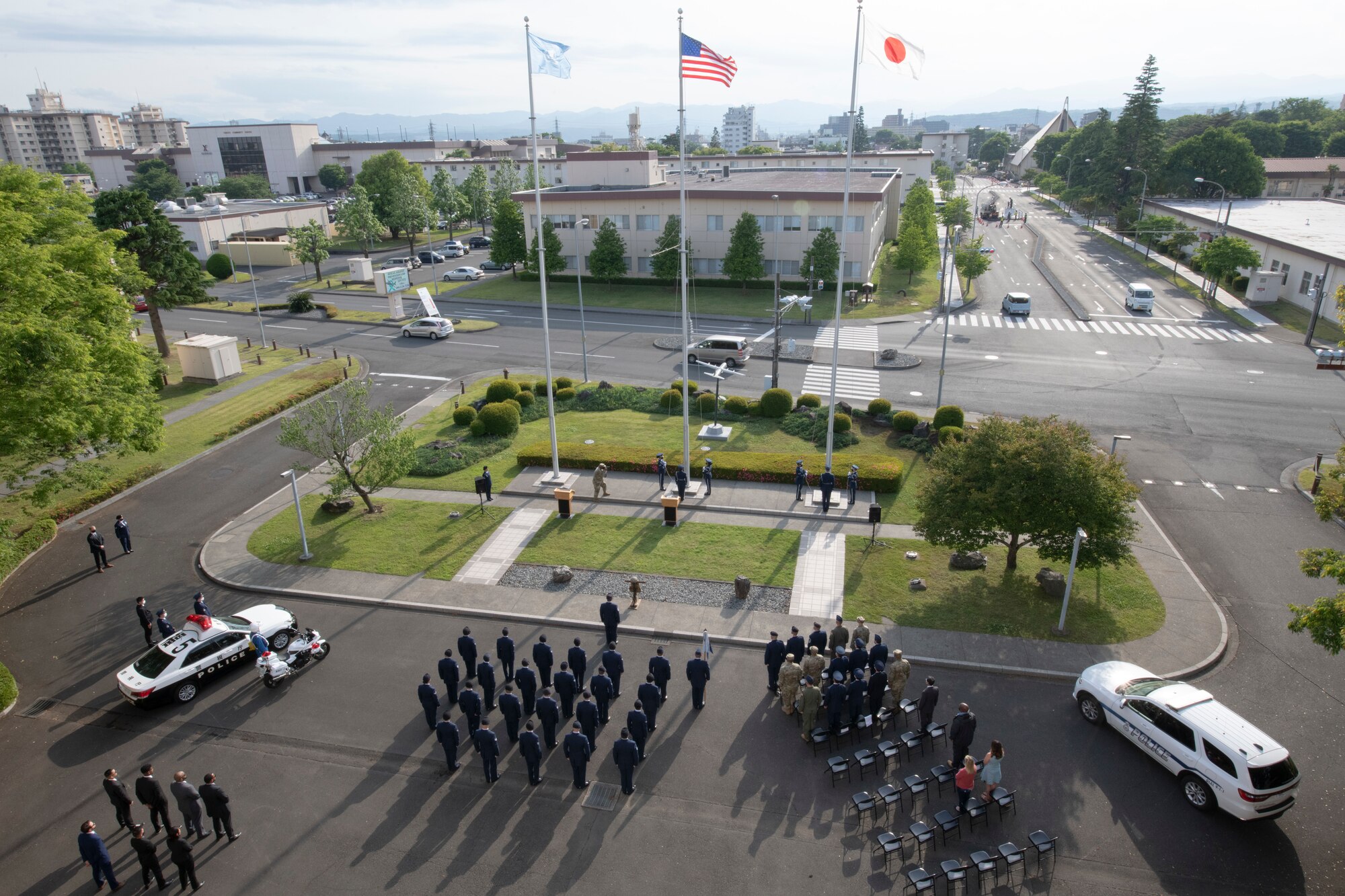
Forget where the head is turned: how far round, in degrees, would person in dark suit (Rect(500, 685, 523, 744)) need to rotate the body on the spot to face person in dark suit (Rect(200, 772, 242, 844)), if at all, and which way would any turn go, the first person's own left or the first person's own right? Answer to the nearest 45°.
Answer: approximately 90° to the first person's own left

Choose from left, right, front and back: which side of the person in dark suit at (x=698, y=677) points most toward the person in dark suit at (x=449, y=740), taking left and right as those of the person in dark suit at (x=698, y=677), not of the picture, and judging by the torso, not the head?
left

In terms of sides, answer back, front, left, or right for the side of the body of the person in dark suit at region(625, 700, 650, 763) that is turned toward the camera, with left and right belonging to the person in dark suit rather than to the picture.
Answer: back

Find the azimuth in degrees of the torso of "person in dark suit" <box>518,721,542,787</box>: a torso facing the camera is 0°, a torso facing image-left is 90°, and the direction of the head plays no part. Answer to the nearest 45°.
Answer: approximately 180°

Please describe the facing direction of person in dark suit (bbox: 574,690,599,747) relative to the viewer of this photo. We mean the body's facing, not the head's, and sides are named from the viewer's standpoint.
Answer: facing away from the viewer

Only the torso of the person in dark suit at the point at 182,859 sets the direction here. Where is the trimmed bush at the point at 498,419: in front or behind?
in front

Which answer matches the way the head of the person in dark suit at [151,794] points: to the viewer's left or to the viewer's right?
to the viewer's right

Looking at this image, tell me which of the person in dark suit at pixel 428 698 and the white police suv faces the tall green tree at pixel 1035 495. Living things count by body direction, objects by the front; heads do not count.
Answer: the white police suv

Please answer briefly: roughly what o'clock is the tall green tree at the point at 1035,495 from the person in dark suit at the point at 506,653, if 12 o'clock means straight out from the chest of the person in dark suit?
The tall green tree is roughly at 3 o'clock from the person in dark suit.

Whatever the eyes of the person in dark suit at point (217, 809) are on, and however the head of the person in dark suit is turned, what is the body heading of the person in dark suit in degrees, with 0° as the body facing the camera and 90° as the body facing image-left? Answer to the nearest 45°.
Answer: approximately 225°

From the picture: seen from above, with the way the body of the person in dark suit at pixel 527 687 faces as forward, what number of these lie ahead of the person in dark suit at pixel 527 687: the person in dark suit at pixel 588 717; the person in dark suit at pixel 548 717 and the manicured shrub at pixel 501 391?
1

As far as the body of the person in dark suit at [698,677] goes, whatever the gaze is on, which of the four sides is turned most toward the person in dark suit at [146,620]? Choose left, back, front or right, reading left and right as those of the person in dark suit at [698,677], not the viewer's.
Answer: left

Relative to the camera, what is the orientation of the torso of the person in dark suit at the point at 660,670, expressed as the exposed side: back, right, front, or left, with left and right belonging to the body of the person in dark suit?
back

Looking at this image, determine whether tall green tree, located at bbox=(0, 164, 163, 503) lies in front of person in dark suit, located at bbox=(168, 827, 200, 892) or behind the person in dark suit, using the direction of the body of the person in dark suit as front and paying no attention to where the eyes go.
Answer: in front

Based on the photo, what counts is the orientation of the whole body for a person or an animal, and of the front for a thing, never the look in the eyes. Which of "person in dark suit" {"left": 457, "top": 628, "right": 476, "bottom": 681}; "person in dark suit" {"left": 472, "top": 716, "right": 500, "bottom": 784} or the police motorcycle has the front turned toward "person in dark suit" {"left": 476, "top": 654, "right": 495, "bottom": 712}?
"person in dark suit" {"left": 472, "top": 716, "right": 500, "bottom": 784}

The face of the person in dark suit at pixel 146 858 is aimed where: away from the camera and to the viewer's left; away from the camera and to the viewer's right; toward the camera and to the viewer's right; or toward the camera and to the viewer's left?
away from the camera and to the viewer's right

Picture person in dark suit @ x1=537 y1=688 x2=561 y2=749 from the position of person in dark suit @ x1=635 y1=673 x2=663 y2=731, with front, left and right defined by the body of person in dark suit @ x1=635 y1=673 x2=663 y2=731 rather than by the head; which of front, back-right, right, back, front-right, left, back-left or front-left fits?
left
